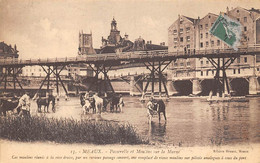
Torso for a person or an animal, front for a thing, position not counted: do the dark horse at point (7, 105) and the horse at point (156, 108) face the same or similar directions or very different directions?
very different directions

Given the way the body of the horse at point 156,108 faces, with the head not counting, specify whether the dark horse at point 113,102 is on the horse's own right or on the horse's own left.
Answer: on the horse's own right

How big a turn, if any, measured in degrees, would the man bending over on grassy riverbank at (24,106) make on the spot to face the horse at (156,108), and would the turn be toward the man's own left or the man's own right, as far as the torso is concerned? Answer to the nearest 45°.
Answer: approximately 135° to the man's own left
